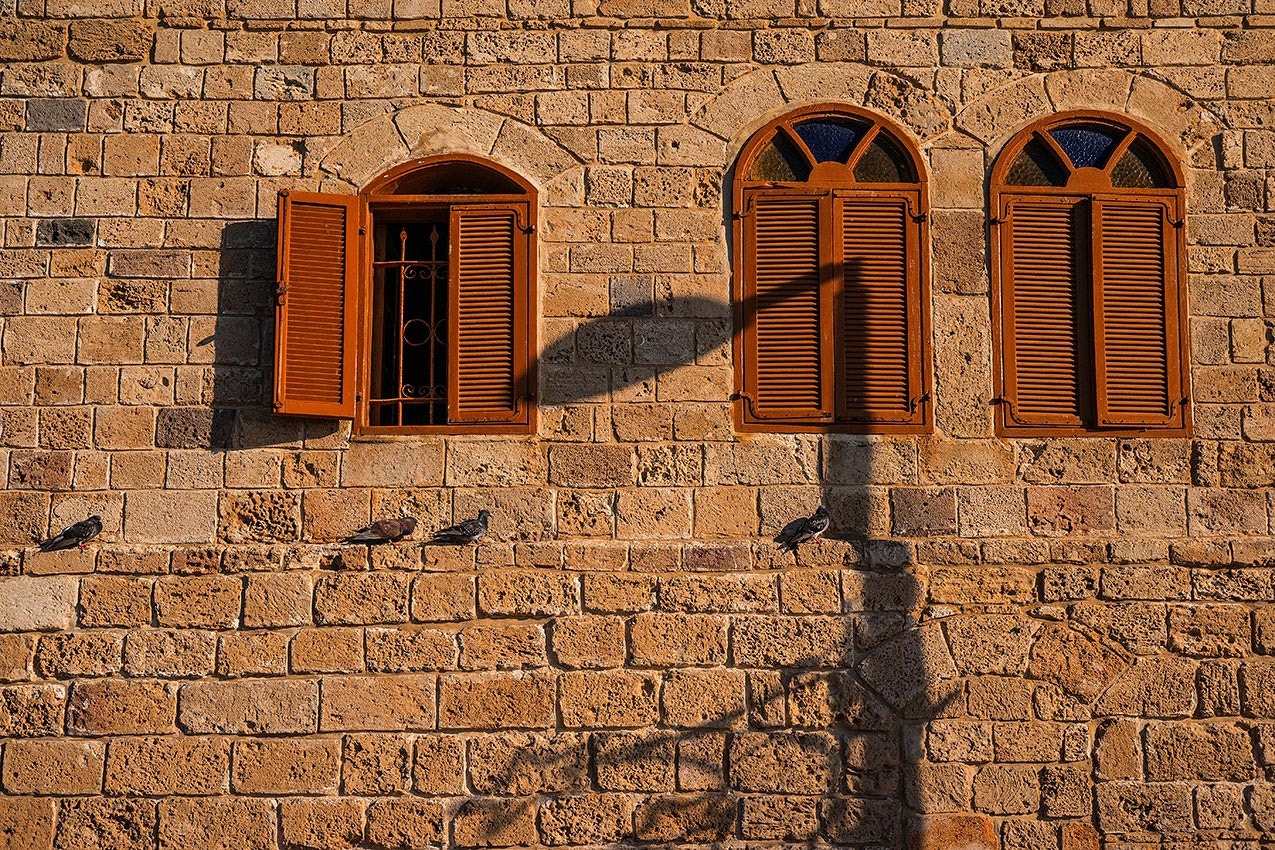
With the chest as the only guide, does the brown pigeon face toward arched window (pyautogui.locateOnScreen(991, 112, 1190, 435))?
yes

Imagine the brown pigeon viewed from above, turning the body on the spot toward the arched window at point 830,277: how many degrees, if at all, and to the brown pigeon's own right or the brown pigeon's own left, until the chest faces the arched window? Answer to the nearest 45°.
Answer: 0° — it already faces it

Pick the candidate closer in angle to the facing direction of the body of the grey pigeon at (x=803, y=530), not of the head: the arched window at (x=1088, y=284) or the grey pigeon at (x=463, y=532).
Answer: the arched window

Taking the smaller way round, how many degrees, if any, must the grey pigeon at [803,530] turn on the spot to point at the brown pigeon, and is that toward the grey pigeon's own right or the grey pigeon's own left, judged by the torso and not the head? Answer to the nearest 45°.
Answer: approximately 180°

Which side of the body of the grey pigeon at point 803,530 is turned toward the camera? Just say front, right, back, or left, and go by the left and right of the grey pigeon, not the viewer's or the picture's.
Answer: right

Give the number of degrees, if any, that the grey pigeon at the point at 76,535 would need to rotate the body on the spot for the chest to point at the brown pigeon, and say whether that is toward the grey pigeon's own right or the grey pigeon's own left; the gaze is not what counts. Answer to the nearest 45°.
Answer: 0° — it already faces it

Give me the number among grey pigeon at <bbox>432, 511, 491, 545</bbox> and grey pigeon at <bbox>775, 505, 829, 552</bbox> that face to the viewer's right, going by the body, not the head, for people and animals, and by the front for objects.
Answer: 2

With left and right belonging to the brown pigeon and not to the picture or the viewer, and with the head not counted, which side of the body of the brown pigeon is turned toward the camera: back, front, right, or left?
right

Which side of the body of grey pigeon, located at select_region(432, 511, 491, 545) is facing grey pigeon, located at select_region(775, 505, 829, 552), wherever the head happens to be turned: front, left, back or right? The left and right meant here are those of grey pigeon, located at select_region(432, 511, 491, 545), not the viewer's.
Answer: front

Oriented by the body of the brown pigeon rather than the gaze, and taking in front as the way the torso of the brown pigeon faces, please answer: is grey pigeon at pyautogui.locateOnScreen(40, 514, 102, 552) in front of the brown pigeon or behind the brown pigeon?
behind

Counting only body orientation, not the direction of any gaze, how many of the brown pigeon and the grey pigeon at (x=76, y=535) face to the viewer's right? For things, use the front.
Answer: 2

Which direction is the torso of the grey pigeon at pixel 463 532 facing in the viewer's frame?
to the viewer's right

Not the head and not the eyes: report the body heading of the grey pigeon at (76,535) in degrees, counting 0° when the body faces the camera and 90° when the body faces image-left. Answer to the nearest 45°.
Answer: approximately 270°
